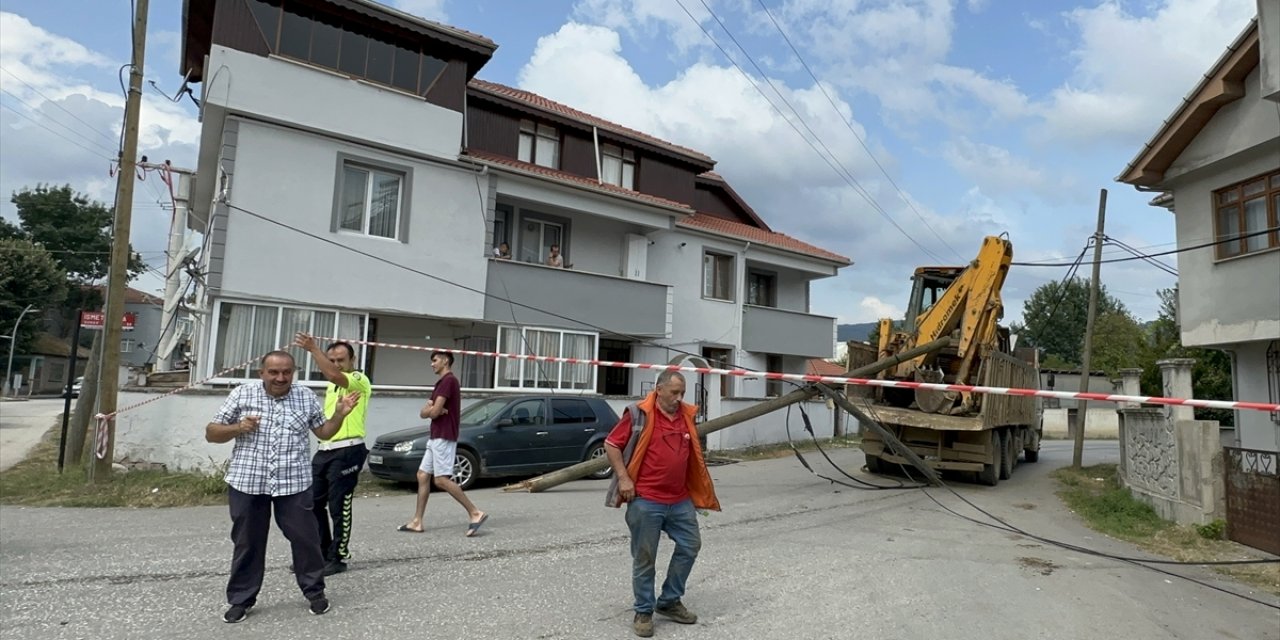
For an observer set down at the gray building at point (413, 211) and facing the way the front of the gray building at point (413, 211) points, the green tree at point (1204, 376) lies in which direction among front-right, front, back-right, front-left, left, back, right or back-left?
front-left

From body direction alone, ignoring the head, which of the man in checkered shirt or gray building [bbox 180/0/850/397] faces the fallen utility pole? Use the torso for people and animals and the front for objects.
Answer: the gray building

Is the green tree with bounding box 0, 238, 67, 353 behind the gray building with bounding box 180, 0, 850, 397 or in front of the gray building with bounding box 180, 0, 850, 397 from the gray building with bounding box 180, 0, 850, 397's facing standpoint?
behind

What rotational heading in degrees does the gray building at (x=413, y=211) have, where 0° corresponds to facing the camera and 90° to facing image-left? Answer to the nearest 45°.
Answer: approximately 315°

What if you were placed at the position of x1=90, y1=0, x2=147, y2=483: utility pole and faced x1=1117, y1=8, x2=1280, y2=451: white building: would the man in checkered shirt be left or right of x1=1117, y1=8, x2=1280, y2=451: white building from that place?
right

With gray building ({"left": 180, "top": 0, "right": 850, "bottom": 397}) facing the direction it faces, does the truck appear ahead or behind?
ahead

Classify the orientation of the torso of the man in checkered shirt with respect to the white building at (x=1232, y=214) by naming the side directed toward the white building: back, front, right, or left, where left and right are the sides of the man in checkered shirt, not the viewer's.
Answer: left

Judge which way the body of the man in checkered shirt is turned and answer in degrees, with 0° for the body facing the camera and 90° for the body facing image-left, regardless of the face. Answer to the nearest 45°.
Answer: approximately 0°

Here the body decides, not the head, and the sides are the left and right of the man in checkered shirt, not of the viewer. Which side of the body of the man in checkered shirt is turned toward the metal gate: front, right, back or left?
left

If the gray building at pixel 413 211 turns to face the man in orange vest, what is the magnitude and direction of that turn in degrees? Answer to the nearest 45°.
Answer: approximately 45° to its right

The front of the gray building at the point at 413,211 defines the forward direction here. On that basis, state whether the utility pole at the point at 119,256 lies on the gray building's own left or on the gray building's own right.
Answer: on the gray building's own right
